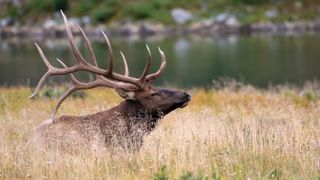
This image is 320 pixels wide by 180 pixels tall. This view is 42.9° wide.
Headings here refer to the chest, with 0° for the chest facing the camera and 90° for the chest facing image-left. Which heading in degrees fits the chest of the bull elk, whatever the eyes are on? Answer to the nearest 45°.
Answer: approximately 270°
